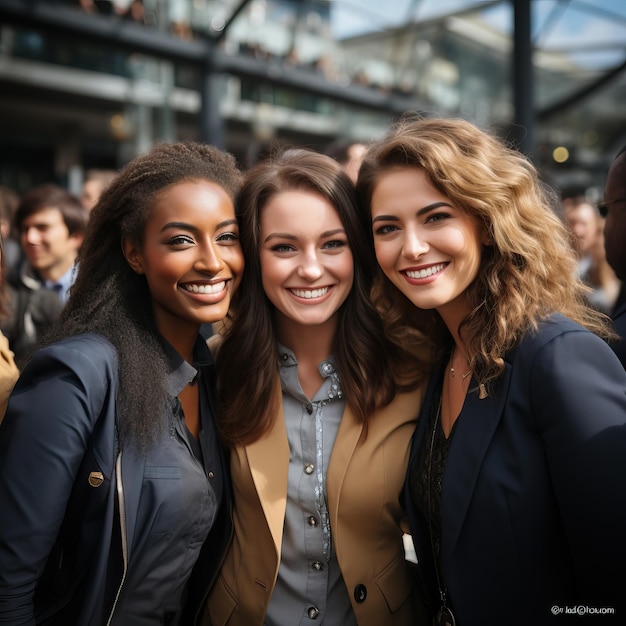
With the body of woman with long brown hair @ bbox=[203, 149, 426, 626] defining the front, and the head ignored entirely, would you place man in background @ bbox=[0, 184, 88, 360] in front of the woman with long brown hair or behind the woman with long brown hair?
behind

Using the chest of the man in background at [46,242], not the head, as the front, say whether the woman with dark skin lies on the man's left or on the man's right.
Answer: on the man's left

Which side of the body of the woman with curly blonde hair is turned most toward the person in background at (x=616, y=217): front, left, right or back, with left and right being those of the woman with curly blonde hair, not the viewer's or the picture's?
back

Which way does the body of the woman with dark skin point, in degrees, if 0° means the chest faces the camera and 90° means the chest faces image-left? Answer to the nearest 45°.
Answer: approximately 315°

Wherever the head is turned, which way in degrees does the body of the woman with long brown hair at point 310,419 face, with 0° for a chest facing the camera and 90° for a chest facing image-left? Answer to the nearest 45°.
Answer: approximately 0°

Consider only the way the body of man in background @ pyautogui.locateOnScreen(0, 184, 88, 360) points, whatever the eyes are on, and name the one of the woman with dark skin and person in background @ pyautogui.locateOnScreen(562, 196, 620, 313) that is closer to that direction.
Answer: the woman with dark skin

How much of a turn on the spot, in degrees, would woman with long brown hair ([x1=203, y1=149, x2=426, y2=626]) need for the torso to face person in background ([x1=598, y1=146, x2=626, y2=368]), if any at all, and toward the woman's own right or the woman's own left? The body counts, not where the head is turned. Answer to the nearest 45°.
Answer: approximately 90° to the woman's own left

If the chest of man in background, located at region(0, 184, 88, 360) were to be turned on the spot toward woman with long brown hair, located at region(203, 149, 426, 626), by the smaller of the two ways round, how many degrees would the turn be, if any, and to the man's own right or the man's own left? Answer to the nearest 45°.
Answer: approximately 45° to the man's own left

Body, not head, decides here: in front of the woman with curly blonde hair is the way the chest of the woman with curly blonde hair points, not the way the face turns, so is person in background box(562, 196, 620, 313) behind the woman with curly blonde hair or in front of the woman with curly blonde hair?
behind
